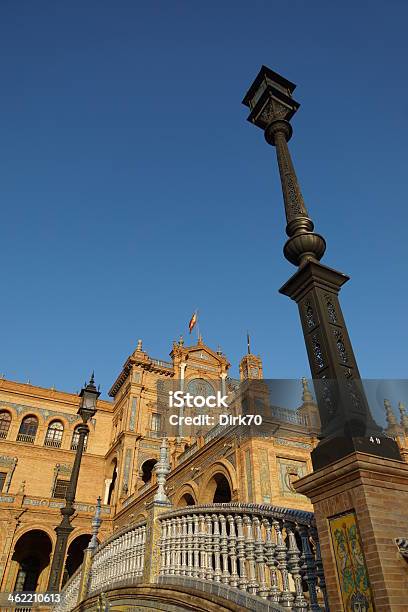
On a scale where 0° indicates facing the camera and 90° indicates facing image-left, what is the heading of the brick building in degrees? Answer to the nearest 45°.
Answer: approximately 315°

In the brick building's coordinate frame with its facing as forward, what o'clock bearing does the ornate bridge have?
The ornate bridge is roughly at 1 o'clock from the brick building.

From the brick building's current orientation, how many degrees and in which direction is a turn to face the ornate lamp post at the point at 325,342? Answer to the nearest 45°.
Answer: approximately 45° to its right

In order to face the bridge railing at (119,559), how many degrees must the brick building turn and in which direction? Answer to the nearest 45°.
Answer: approximately 45° to its right

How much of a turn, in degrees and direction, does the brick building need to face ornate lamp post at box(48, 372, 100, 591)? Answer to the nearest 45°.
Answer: approximately 45° to its right

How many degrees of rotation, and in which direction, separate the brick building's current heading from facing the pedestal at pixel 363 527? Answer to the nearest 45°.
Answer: approximately 45° to its right
